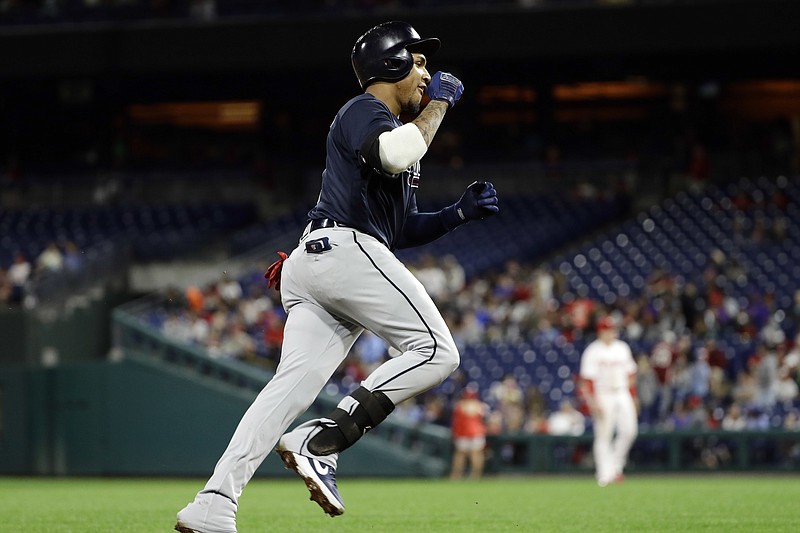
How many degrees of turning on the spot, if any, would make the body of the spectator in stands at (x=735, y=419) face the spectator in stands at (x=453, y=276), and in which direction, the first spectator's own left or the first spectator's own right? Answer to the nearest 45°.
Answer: approximately 135° to the first spectator's own right

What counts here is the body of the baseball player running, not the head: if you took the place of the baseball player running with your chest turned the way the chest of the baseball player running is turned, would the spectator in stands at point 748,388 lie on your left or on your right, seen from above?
on your left

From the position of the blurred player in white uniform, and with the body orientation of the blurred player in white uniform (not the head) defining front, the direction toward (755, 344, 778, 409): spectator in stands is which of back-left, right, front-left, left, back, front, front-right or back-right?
back-left

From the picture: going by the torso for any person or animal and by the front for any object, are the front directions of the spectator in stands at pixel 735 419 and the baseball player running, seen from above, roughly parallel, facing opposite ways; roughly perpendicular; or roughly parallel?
roughly perpendicular

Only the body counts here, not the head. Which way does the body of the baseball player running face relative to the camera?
to the viewer's right

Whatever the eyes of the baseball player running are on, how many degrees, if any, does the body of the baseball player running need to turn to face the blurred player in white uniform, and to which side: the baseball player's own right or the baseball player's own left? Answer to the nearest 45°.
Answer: approximately 90° to the baseball player's own left

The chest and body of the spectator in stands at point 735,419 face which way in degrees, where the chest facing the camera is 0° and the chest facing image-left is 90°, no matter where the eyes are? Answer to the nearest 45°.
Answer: approximately 0°

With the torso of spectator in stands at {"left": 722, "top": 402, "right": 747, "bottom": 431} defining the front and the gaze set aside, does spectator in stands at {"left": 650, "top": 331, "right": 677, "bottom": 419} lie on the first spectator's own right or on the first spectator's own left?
on the first spectator's own right

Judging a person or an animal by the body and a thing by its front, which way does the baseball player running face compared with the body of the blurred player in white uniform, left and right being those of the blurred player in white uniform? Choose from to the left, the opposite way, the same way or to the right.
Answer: to the left

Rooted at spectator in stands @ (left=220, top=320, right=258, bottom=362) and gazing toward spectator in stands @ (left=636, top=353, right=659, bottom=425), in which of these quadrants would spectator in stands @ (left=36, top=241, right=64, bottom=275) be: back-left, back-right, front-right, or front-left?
back-left

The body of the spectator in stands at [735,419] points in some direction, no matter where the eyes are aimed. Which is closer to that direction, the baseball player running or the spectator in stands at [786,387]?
the baseball player running
